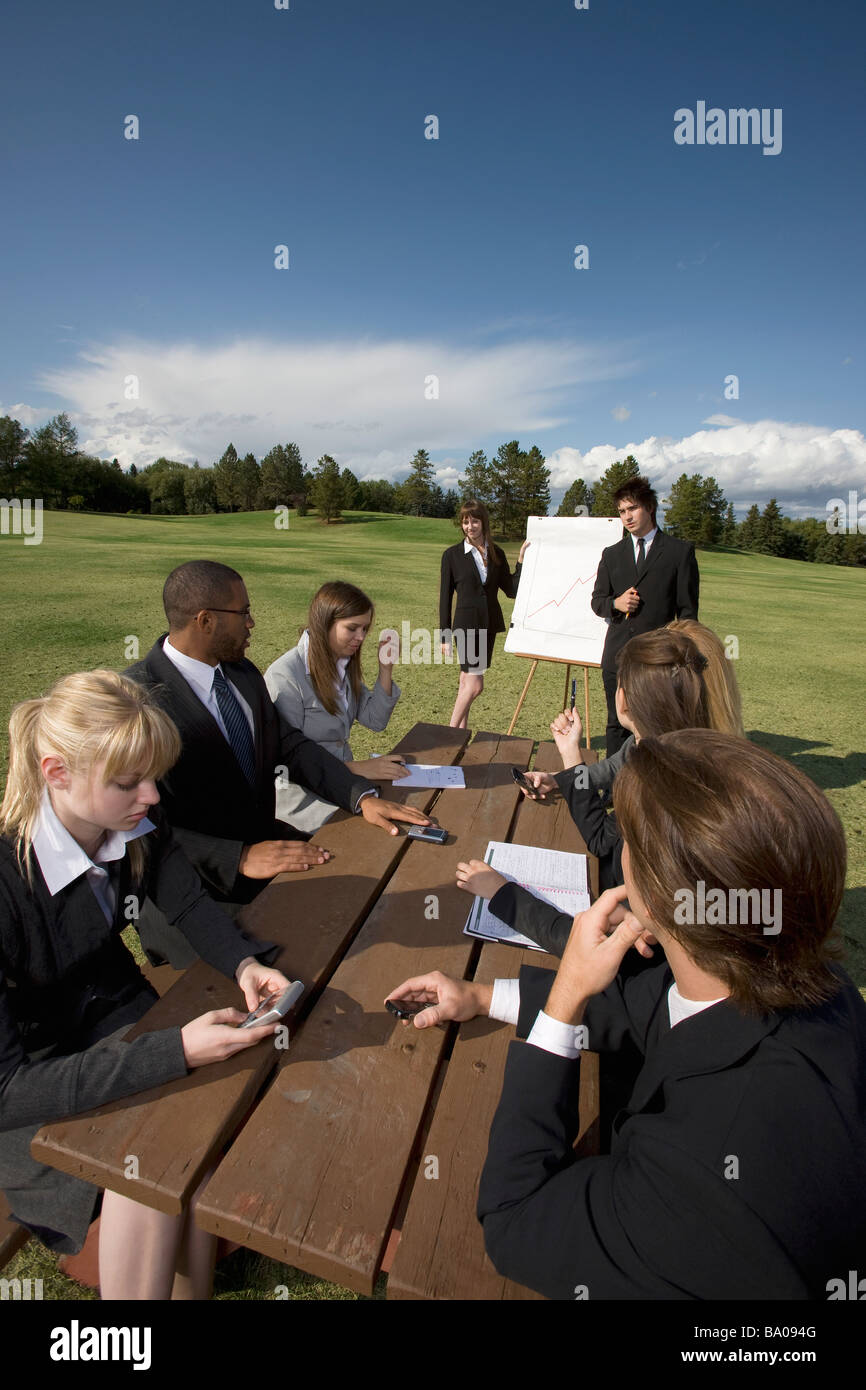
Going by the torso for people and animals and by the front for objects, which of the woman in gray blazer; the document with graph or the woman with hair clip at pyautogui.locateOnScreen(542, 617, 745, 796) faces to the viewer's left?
the woman with hair clip

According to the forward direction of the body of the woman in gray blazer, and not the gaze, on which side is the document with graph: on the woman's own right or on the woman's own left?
on the woman's own left

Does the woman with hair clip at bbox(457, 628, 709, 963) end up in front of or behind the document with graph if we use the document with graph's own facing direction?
in front

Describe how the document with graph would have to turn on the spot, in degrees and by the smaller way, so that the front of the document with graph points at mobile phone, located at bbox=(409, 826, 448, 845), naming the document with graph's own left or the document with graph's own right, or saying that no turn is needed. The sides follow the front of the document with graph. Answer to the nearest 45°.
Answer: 0° — it already faces it

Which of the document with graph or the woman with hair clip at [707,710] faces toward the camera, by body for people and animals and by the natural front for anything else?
the document with graph

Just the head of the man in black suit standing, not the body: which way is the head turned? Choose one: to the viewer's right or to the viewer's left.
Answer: to the viewer's left

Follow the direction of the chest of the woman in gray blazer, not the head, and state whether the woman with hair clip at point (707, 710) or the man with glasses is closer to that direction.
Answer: the woman with hair clip

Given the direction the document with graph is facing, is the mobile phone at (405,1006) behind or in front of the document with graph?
in front

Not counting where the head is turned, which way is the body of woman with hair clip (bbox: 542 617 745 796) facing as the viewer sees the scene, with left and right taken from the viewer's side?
facing to the left of the viewer

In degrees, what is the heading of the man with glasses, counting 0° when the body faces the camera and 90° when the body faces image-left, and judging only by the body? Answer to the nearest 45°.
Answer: approximately 315°

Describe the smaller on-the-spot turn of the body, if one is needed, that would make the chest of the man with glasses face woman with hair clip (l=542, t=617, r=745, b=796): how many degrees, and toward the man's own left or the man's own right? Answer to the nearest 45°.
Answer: approximately 45° to the man's own left

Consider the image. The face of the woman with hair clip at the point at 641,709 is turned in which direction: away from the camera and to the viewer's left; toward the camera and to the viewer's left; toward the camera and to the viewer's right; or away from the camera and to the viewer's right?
away from the camera and to the viewer's left

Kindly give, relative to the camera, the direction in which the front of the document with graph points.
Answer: facing the viewer

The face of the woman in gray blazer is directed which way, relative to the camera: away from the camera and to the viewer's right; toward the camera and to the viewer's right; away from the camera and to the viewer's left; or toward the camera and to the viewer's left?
toward the camera and to the viewer's right
